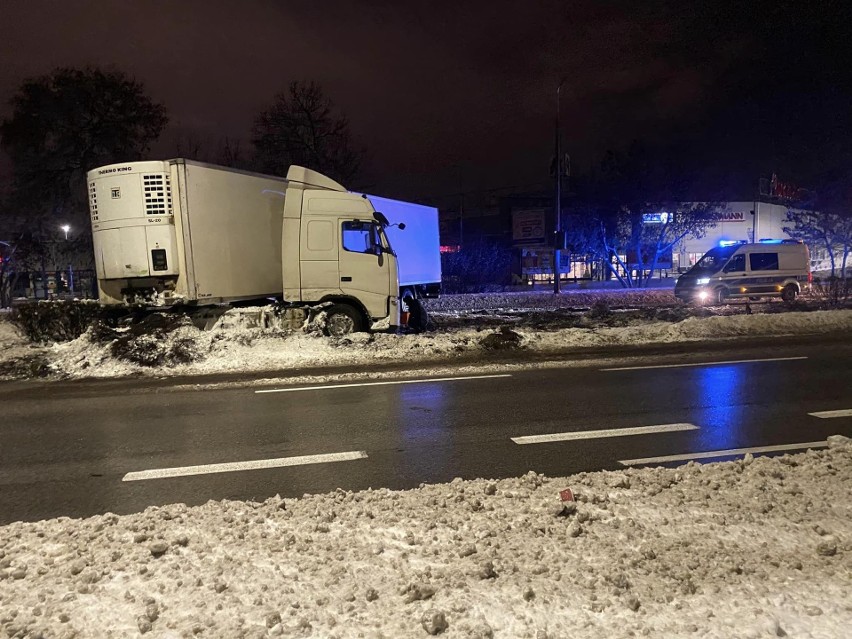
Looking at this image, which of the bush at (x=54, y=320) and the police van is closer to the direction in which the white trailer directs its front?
the bush

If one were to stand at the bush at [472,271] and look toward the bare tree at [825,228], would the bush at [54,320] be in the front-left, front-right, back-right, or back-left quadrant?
back-right

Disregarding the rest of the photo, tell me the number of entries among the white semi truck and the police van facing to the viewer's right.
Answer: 1

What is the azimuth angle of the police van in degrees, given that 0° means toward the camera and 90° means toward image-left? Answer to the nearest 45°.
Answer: approximately 45°

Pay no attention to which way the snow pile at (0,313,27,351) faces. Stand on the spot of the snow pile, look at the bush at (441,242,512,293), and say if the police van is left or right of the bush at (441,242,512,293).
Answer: right

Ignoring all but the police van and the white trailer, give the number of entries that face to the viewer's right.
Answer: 0

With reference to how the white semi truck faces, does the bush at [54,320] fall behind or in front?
behind

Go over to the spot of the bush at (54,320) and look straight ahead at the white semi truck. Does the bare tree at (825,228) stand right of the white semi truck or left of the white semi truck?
left

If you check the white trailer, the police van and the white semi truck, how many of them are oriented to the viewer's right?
1

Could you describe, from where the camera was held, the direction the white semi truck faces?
facing to the right of the viewer

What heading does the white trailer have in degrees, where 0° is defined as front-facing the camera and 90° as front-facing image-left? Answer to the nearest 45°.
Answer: approximately 45°

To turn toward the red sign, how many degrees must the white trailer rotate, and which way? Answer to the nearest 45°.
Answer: approximately 180°

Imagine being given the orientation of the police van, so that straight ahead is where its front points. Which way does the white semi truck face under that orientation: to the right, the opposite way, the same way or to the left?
the opposite way

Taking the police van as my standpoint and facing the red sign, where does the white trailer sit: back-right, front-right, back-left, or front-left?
back-left

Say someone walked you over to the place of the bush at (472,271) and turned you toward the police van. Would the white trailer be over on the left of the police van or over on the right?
right

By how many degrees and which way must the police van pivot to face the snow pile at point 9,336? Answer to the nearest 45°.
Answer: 0° — it already faces it

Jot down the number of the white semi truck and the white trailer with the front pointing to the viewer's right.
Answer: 1

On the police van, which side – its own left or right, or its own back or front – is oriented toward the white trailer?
front

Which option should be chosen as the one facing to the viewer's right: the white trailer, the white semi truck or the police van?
the white semi truck

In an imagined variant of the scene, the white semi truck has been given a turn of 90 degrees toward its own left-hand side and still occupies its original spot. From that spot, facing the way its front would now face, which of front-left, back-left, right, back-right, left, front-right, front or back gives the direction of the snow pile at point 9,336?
front-left
